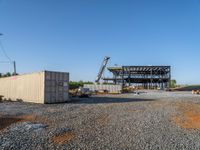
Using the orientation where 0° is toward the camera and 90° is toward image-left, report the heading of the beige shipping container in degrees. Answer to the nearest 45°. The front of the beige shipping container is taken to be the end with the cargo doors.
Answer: approximately 315°
